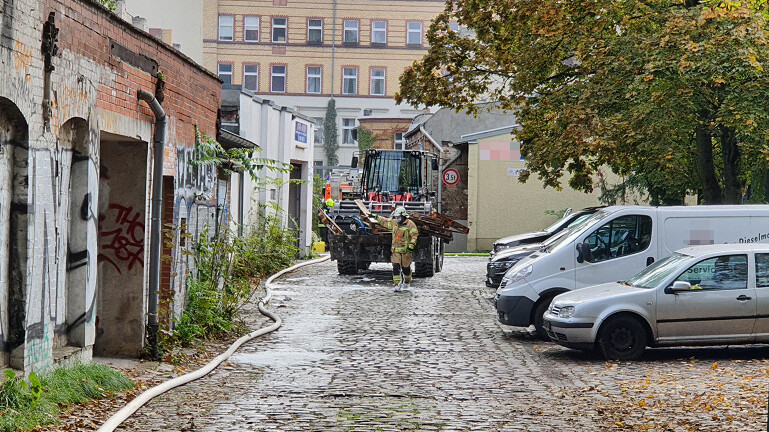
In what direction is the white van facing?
to the viewer's left

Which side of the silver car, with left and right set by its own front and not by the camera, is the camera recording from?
left

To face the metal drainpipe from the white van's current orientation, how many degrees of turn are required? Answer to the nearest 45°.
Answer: approximately 45° to its left

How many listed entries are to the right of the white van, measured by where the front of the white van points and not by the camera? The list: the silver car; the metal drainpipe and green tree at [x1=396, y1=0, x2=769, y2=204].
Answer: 1

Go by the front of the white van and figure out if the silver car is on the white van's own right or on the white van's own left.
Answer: on the white van's own left

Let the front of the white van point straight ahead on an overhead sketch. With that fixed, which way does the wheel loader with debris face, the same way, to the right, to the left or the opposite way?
to the left

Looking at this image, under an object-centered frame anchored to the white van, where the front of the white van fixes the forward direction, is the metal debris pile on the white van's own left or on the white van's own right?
on the white van's own right

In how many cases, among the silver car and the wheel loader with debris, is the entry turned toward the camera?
1

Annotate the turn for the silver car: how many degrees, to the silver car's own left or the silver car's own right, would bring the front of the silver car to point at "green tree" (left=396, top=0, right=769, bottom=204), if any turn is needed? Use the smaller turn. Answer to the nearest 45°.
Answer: approximately 90° to the silver car's own right
